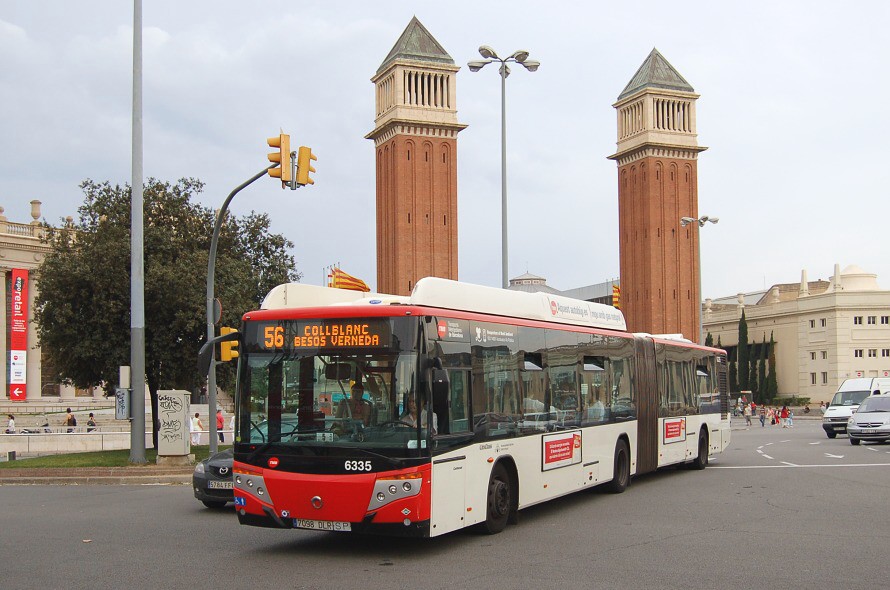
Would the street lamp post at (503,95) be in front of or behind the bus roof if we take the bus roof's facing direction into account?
behind

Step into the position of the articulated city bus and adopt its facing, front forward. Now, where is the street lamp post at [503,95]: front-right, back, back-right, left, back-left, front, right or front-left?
back-right

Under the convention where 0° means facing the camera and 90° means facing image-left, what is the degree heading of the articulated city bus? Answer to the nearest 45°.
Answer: approximately 45°
